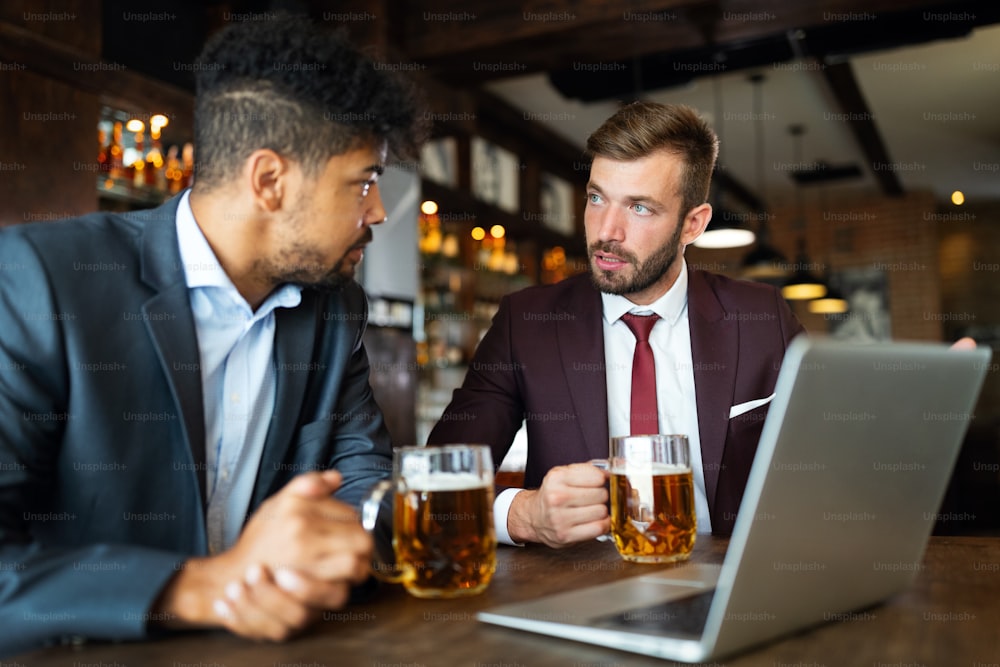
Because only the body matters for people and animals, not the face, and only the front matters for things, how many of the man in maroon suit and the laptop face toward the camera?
1

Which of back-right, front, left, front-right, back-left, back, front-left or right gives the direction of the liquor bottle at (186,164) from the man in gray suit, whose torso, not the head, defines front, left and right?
back-left

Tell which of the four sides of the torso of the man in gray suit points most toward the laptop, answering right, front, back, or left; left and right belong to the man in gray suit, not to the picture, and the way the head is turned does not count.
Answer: front

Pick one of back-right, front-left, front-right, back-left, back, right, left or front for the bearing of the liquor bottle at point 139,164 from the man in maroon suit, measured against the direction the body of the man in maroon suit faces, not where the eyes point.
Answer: back-right

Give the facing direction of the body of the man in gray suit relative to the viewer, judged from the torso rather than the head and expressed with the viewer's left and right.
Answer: facing the viewer and to the right of the viewer

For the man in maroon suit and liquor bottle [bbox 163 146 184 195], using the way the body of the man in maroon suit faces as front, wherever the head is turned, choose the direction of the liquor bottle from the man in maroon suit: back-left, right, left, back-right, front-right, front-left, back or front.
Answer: back-right

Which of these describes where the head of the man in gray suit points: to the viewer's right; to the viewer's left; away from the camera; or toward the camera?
to the viewer's right

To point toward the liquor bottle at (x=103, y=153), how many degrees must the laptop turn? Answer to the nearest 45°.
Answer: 0° — it already faces it

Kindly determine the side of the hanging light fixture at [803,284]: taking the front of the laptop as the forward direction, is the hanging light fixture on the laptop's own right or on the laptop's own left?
on the laptop's own right

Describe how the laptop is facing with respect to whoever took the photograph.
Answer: facing away from the viewer and to the left of the viewer

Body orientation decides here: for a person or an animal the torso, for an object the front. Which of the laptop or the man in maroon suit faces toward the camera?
the man in maroon suit

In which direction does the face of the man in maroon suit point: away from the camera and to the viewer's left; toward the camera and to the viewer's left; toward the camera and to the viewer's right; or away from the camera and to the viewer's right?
toward the camera and to the viewer's left

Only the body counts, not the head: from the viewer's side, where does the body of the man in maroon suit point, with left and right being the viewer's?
facing the viewer

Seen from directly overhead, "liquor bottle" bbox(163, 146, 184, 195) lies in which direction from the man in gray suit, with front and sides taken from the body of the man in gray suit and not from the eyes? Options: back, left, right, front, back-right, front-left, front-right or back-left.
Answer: back-left

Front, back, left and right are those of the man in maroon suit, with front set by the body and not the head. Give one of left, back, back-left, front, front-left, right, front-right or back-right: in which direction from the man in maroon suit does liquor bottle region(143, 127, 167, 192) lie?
back-right
